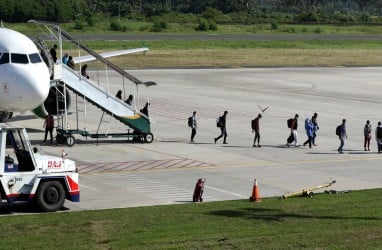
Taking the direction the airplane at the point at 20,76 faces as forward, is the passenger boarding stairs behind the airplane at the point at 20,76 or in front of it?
behind

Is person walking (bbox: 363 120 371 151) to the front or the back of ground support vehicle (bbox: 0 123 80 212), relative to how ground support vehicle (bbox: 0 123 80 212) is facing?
to the front

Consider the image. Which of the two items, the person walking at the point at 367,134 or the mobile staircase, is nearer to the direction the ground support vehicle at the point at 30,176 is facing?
the person walking

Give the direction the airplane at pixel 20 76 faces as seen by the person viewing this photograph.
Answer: facing the viewer

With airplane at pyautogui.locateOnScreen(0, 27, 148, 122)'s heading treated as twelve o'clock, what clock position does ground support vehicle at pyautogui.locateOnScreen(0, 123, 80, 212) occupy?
The ground support vehicle is roughly at 12 o'clock from the airplane.

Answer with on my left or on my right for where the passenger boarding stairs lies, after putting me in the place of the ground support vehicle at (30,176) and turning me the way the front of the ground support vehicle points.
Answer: on my left

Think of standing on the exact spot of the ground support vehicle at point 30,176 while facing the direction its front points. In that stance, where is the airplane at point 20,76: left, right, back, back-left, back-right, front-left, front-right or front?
left

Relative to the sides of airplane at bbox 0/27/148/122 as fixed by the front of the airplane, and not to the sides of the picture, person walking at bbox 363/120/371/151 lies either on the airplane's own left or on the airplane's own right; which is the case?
on the airplane's own left

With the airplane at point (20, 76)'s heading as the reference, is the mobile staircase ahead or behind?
behind

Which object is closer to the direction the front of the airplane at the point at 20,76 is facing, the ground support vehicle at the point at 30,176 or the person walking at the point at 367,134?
the ground support vehicle

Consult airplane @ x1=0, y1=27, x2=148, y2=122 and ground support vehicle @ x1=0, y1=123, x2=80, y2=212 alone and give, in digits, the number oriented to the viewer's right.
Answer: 1

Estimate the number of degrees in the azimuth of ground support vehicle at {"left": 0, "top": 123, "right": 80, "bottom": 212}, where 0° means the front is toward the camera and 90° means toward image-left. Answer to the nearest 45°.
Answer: approximately 270°
